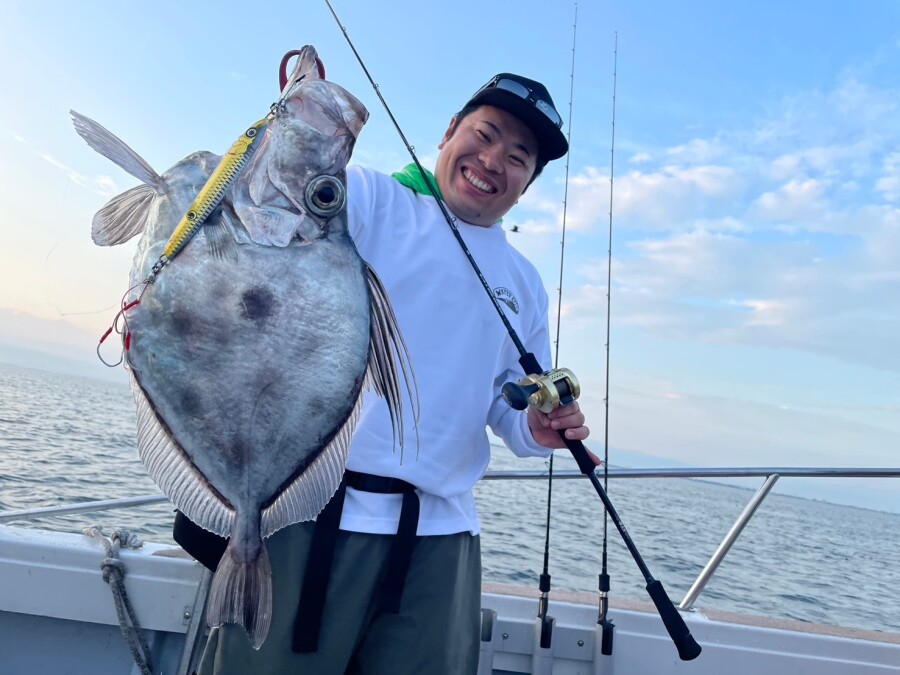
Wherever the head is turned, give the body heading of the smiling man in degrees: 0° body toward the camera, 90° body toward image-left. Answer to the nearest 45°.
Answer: approximately 0°

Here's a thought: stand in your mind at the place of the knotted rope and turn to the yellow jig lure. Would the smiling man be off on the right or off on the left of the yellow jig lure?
left

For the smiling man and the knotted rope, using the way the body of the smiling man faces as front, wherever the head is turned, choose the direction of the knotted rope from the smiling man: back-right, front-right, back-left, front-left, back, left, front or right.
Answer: back-right
